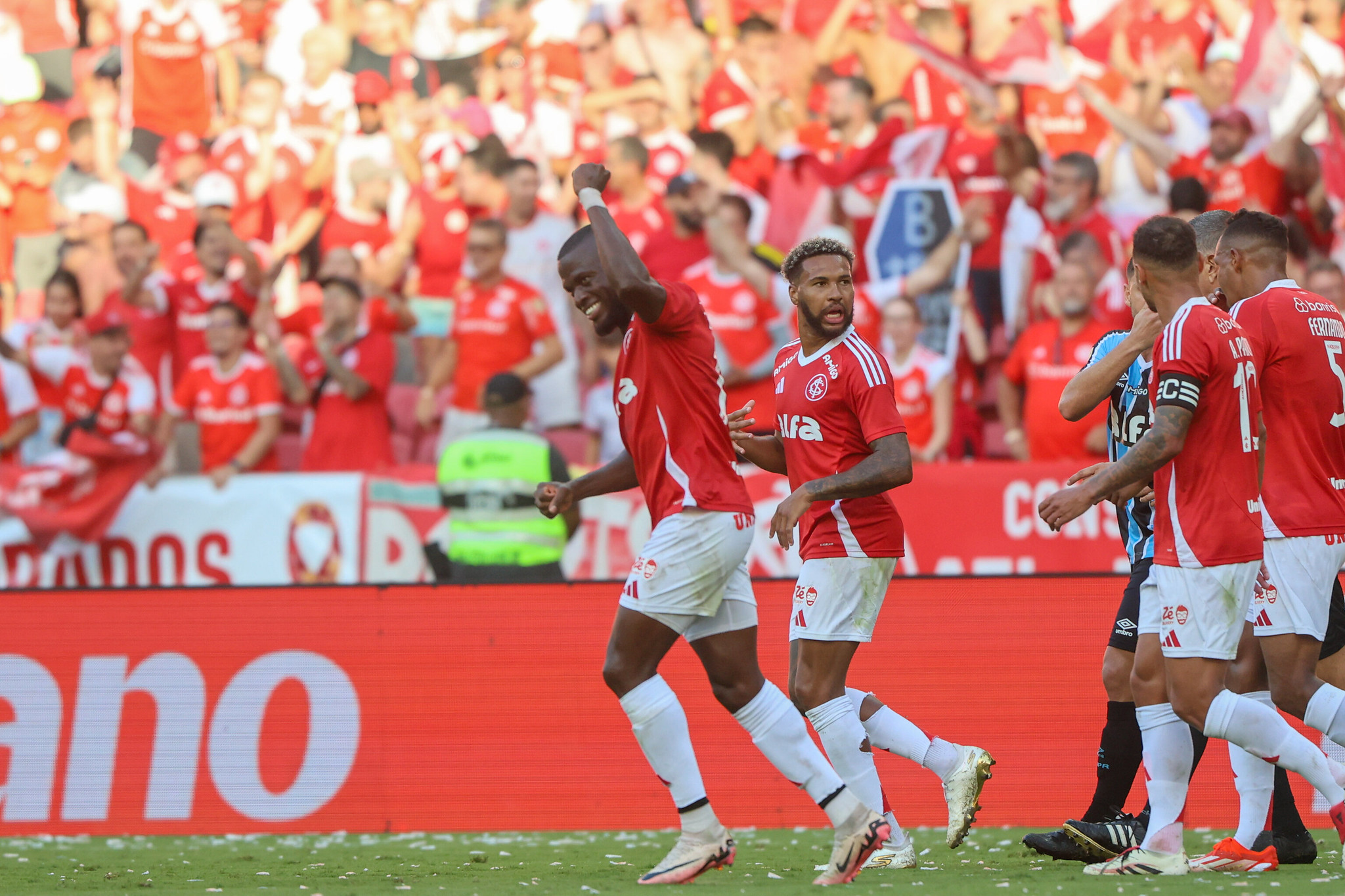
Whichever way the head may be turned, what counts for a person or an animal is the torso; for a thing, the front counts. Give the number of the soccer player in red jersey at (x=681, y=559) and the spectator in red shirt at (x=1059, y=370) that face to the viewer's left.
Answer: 1

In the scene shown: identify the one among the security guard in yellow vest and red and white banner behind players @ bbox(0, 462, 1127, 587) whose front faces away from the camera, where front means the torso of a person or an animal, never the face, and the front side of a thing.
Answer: the security guard in yellow vest

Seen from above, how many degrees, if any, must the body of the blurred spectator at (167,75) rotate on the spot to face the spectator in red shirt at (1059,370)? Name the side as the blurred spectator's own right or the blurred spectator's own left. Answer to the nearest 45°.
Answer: approximately 45° to the blurred spectator's own left

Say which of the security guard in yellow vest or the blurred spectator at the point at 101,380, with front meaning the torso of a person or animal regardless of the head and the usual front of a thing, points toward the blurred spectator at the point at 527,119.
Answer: the security guard in yellow vest

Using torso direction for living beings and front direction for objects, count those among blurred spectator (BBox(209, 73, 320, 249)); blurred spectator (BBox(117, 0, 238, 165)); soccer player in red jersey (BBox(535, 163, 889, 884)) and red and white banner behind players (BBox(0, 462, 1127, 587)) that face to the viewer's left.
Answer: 1

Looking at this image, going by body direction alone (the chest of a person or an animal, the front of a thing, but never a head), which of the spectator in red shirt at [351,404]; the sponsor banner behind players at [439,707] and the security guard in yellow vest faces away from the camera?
the security guard in yellow vest

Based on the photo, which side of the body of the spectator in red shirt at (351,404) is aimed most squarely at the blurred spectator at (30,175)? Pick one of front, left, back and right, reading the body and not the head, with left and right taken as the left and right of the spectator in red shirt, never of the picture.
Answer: right

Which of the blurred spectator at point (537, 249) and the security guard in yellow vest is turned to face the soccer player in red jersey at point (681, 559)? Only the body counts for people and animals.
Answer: the blurred spectator

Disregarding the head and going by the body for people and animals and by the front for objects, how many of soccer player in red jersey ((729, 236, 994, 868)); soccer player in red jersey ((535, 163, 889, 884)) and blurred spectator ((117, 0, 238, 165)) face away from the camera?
0
